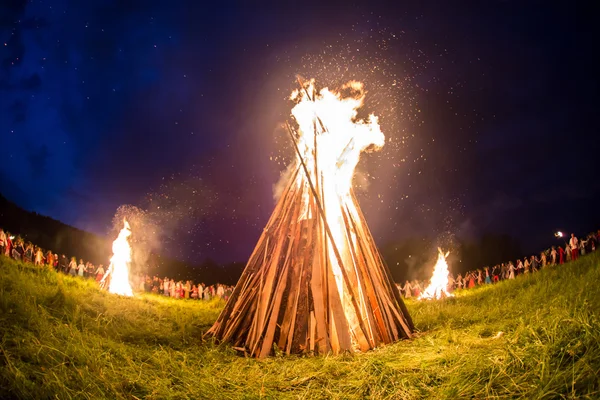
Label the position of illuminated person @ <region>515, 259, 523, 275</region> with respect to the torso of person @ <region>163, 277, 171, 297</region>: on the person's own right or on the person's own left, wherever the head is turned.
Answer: on the person's own left

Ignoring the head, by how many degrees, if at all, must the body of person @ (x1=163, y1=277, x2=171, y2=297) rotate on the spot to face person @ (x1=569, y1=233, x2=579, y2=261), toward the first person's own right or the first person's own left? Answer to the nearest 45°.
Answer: approximately 45° to the first person's own left

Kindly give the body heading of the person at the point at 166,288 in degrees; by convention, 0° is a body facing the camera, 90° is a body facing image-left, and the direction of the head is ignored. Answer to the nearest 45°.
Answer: approximately 0°

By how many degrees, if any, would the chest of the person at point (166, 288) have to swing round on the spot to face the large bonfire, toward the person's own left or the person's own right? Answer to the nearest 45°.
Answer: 0° — they already face it

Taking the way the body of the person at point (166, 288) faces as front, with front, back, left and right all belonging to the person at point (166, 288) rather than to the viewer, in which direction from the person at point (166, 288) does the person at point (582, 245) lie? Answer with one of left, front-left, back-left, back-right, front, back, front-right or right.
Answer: front-left
